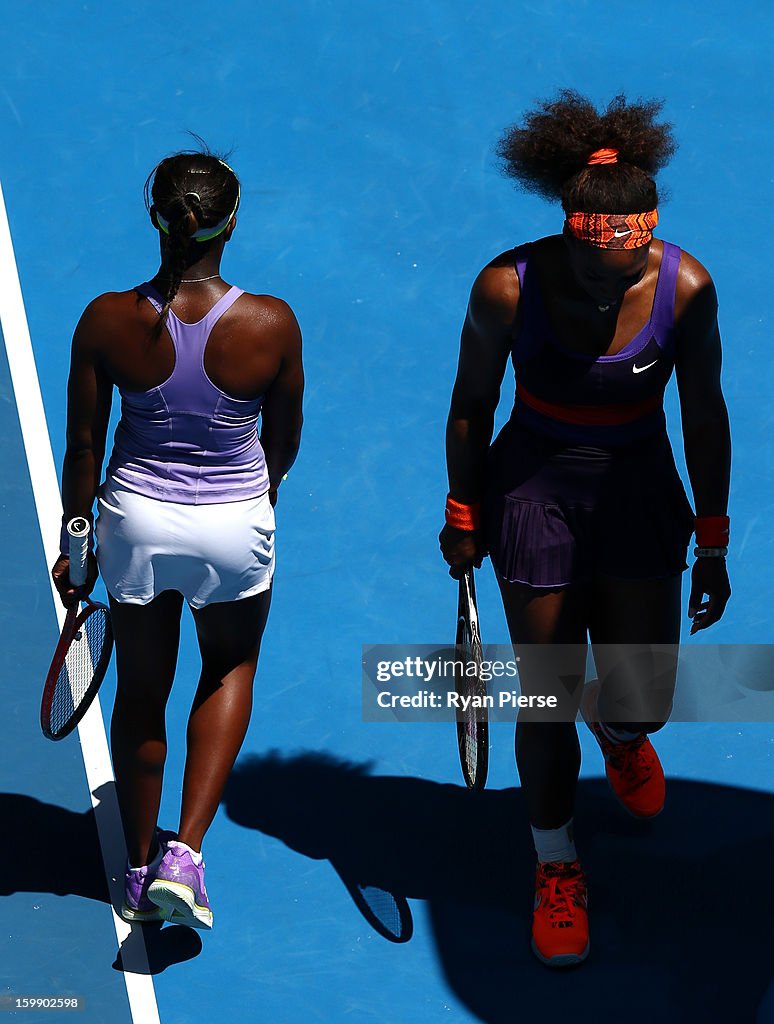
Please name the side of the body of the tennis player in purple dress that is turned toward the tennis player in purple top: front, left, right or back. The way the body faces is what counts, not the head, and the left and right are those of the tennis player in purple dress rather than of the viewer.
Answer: right

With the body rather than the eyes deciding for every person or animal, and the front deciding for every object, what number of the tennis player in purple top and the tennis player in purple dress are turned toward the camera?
1

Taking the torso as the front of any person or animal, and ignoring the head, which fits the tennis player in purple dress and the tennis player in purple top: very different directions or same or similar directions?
very different directions

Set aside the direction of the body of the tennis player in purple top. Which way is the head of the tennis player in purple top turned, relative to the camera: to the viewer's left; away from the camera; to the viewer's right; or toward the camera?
away from the camera

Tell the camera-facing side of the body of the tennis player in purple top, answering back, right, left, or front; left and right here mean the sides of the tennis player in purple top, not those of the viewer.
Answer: back

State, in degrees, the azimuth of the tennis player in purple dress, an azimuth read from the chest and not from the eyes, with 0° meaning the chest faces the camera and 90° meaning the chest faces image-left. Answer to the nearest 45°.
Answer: approximately 0°

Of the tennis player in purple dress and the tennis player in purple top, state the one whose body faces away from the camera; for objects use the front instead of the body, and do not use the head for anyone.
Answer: the tennis player in purple top
